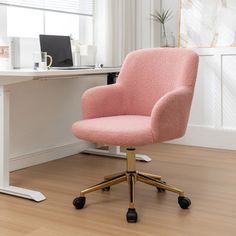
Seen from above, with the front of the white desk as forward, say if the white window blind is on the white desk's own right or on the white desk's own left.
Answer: on the white desk's own left

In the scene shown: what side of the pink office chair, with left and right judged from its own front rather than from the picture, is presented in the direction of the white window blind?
right

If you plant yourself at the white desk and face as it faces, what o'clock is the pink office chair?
The pink office chair is roughly at 11 o'clock from the white desk.

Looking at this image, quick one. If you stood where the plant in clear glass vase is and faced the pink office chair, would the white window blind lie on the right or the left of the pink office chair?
right

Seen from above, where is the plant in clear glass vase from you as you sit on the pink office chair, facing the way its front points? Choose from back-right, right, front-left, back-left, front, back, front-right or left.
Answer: back-right

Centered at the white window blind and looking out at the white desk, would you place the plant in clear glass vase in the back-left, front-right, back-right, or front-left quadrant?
back-left

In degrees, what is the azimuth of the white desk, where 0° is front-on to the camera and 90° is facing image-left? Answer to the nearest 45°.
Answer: approximately 315°

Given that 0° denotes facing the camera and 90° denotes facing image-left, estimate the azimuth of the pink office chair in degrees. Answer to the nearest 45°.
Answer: approximately 45°

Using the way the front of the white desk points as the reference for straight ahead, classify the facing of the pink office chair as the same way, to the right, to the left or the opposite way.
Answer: to the right
